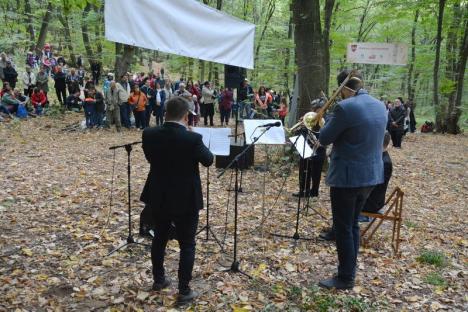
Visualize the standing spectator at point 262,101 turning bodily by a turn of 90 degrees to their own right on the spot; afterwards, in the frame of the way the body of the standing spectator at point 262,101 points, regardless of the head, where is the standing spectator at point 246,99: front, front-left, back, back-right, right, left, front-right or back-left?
front

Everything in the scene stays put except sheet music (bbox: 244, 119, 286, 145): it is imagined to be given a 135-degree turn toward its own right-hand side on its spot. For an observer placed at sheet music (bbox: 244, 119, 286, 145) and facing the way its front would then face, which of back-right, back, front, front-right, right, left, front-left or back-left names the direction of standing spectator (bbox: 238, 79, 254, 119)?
front-right

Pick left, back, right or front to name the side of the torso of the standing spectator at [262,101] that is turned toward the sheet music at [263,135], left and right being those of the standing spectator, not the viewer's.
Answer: front

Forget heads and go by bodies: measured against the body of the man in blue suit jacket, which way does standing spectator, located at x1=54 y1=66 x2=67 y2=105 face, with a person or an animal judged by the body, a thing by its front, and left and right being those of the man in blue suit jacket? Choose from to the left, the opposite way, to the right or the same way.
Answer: the opposite way

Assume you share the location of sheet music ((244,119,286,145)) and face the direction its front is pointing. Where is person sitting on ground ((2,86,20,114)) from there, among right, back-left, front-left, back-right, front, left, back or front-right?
back-right

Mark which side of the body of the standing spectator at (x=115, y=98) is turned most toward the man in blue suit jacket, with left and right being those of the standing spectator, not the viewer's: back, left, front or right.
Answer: front

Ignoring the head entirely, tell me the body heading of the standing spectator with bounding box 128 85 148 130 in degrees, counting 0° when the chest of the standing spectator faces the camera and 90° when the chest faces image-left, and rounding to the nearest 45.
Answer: approximately 0°

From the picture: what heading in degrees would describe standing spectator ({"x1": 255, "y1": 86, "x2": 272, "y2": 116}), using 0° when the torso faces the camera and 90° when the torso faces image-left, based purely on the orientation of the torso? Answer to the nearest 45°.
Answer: approximately 0°

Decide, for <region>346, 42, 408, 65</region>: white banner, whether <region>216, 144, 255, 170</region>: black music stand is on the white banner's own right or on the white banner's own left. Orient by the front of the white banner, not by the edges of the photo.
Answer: on the white banner's own right
